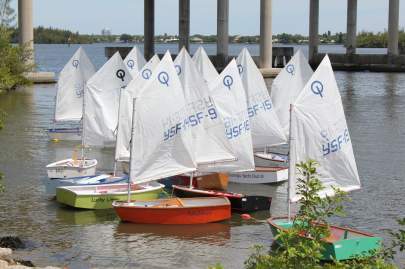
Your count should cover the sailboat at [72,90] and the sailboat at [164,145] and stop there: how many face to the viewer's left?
2

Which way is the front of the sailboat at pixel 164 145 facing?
to the viewer's left

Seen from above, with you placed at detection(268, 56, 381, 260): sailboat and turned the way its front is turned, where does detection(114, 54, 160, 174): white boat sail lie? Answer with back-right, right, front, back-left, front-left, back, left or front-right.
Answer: front

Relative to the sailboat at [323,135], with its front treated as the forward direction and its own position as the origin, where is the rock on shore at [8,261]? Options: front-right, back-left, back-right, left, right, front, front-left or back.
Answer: left

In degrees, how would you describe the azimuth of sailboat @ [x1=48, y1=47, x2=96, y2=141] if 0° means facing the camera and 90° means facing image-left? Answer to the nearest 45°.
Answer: approximately 90°

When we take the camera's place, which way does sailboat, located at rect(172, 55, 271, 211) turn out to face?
facing away from the viewer and to the left of the viewer

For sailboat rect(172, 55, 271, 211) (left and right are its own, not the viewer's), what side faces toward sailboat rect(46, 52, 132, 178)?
front

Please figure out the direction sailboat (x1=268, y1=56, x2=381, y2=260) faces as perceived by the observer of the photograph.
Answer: facing away from the viewer and to the left of the viewer

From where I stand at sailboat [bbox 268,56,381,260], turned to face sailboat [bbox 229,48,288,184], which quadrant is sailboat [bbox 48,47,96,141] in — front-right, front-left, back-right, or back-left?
front-left

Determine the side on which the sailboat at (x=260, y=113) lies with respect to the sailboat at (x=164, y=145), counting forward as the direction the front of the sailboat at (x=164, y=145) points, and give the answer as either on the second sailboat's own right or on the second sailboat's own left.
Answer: on the second sailboat's own right

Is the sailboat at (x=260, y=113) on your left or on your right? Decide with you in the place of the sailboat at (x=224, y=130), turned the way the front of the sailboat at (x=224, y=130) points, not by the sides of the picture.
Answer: on your right
